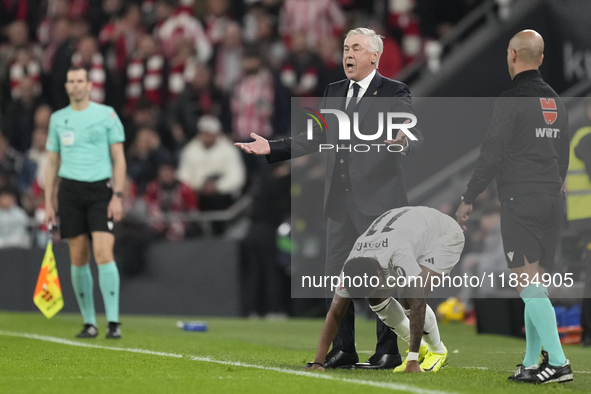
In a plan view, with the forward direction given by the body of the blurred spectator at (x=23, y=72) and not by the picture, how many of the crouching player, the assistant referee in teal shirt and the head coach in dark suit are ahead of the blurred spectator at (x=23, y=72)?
3

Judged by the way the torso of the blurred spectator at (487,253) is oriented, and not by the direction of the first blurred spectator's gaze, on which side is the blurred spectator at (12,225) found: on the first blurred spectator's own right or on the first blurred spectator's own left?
on the first blurred spectator's own right

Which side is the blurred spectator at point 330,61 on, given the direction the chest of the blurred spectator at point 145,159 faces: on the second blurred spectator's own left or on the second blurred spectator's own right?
on the second blurred spectator's own left

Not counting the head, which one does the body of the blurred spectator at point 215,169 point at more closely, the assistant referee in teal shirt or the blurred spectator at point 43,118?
the assistant referee in teal shirt

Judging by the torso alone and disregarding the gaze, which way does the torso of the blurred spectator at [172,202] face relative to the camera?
toward the camera

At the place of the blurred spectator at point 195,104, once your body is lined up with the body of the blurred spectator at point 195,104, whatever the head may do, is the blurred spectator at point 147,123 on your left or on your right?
on your right

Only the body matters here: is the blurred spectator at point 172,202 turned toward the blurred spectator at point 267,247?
no

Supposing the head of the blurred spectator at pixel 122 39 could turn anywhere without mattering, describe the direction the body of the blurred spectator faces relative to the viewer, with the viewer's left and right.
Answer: facing the viewer

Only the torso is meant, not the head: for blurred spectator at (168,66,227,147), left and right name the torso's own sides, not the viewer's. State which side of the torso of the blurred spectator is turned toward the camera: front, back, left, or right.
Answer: front

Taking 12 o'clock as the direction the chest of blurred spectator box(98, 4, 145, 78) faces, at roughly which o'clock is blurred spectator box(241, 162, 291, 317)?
blurred spectator box(241, 162, 291, 317) is roughly at 11 o'clock from blurred spectator box(98, 4, 145, 78).

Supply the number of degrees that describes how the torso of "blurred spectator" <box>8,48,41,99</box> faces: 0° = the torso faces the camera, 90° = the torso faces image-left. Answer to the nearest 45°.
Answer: approximately 0°

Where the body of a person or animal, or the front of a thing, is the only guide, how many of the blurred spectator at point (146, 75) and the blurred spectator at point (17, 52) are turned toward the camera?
2

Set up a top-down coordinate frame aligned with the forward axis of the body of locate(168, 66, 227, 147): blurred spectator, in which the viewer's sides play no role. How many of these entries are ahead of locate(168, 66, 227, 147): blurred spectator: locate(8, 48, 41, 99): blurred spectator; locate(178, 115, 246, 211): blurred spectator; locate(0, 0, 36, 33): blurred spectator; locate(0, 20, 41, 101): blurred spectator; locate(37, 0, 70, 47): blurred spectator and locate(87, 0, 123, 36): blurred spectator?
1

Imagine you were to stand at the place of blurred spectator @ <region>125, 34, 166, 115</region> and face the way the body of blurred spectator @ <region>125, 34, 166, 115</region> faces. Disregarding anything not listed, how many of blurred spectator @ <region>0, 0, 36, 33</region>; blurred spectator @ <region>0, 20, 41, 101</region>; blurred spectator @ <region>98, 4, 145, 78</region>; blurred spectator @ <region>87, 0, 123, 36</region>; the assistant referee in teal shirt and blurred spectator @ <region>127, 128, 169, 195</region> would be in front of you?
2

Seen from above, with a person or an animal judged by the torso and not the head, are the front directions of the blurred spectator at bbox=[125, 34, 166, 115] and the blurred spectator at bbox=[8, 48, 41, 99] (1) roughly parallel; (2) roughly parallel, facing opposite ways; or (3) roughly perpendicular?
roughly parallel

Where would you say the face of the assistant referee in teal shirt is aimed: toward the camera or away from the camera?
toward the camera

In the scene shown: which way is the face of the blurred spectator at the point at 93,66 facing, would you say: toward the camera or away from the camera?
toward the camera

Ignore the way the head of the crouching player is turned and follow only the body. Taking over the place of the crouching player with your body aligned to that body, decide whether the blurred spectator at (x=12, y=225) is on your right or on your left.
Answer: on your right

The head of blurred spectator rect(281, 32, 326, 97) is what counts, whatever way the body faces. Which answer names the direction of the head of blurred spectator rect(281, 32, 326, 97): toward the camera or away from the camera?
toward the camera
